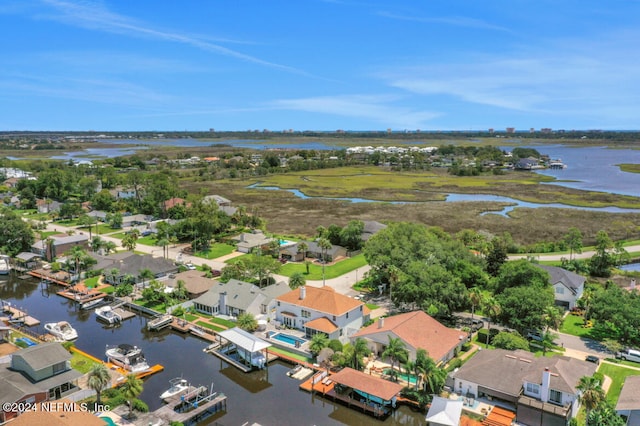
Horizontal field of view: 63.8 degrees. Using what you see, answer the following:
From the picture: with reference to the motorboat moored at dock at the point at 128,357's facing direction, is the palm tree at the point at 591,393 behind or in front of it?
behind

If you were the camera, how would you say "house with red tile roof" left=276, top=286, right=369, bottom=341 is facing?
facing away from the viewer and to the right of the viewer

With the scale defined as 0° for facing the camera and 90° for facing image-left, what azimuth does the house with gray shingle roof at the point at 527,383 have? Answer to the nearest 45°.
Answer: approximately 225°

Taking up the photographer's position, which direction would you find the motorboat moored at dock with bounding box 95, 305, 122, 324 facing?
facing away from the viewer and to the left of the viewer

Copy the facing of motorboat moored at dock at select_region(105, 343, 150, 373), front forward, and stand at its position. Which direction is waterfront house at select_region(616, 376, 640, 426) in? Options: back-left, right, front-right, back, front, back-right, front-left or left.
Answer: back

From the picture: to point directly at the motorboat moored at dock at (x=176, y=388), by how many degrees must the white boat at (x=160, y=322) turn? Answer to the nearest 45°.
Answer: approximately 45° to its left

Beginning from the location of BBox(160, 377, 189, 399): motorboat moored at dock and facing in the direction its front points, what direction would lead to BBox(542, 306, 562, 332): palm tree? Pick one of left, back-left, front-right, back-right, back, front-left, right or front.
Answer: back-left

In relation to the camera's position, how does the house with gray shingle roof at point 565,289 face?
facing the viewer and to the left of the viewer

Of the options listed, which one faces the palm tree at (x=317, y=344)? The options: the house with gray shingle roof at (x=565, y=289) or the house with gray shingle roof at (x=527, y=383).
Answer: the house with gray shingle roof at (x=565, y=289)

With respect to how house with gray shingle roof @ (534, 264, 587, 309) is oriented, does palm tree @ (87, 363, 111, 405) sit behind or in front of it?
in front

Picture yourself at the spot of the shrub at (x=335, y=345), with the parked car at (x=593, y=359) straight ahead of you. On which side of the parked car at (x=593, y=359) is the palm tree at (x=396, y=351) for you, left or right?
right

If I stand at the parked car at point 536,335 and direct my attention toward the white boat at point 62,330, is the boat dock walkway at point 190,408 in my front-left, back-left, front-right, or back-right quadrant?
front-left
